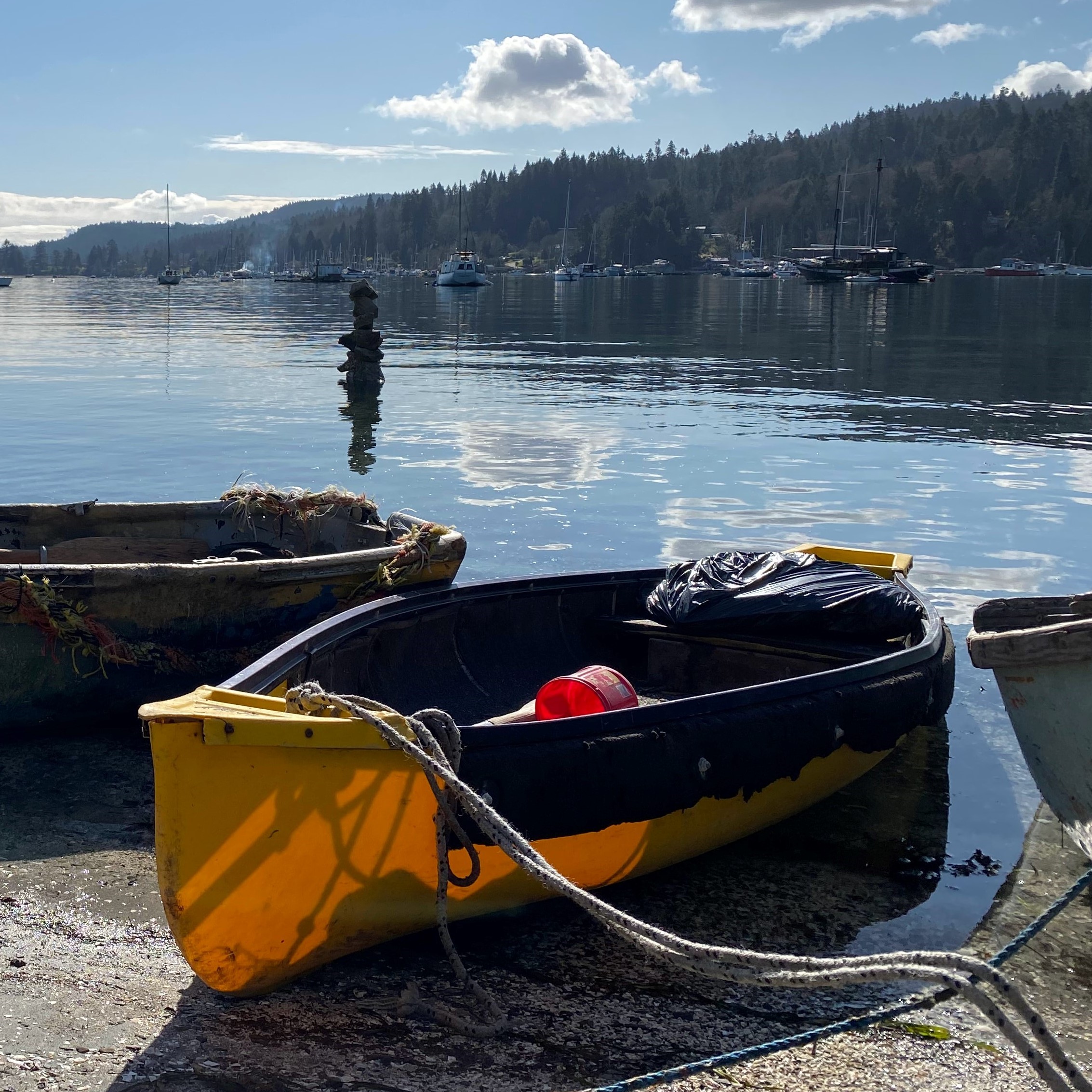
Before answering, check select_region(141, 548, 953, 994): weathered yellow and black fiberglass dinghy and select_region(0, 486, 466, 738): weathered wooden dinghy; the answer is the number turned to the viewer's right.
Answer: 1

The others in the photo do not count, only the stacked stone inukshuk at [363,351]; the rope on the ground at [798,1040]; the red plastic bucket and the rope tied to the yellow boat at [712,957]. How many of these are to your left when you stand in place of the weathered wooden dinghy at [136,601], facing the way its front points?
1

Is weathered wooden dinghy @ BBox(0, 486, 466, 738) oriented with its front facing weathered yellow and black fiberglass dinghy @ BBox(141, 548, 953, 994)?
no

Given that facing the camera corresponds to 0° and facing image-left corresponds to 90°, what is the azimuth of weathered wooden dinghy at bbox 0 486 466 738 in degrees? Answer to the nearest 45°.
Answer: approximately 270°

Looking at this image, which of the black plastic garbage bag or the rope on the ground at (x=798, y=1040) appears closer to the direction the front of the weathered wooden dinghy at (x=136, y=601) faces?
the black plastic garbage bag

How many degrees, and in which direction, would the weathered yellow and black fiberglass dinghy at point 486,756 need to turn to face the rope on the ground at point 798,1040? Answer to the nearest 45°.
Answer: approximately 90° to its left

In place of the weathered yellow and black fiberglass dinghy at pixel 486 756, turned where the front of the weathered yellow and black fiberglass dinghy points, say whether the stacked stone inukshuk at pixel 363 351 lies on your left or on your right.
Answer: on your right

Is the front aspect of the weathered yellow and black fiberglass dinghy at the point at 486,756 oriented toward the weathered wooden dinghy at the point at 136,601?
no

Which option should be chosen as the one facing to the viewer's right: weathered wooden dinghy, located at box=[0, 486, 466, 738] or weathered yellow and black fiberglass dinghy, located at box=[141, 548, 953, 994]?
weathered wooden dinghy, located at box=[0, 486, 466, 738]

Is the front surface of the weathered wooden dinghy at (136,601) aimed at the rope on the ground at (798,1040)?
no

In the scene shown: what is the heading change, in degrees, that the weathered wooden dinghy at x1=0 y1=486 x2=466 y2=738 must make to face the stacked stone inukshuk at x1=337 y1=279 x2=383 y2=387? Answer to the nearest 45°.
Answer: approximately 90° to its left

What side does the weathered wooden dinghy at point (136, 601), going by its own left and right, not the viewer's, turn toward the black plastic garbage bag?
front
